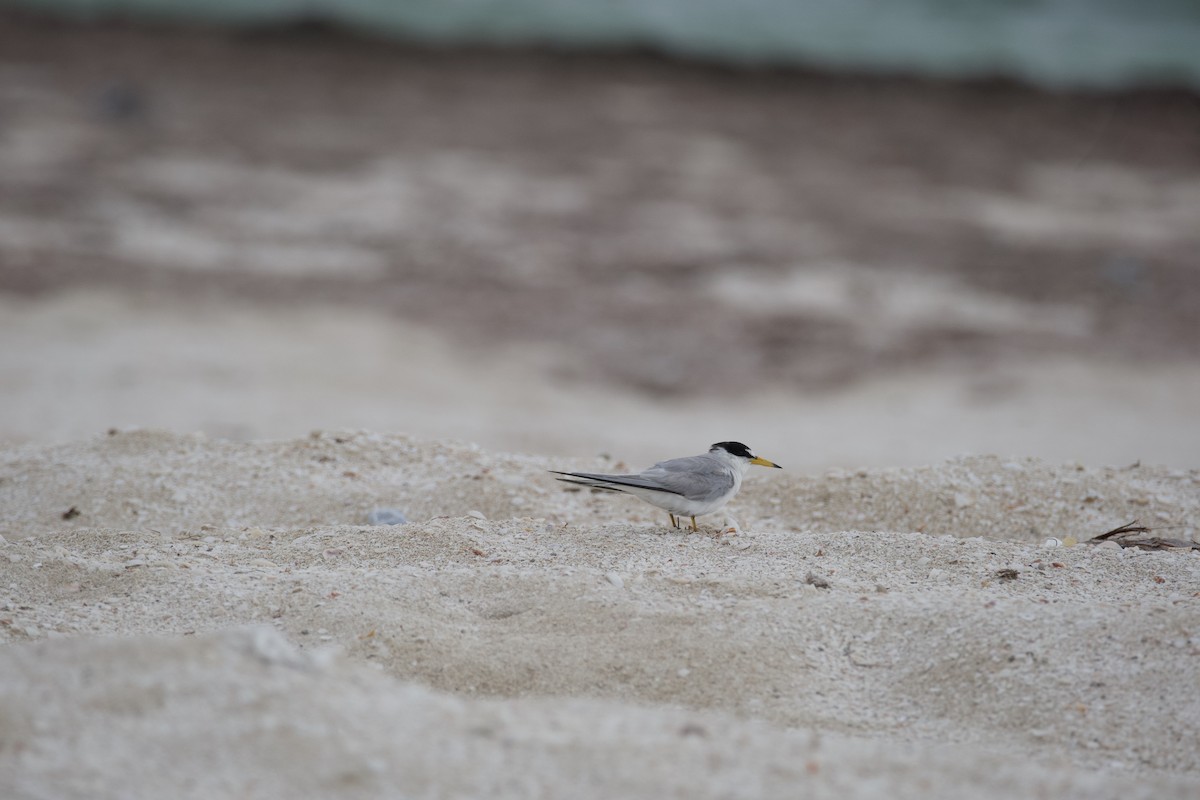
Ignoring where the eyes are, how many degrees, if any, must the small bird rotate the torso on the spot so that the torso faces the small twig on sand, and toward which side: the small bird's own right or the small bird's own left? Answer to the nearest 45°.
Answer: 0° — it already faces it

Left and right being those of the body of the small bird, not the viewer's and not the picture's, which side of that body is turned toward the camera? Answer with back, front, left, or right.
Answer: right
